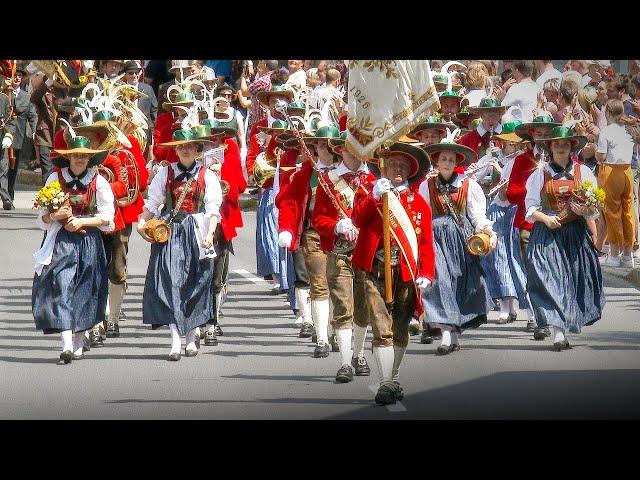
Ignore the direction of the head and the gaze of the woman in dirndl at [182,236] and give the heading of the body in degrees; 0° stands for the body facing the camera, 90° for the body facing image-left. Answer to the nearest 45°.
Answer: approximately 0°

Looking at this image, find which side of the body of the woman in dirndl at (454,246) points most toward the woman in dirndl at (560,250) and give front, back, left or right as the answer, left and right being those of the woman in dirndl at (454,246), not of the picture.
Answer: left

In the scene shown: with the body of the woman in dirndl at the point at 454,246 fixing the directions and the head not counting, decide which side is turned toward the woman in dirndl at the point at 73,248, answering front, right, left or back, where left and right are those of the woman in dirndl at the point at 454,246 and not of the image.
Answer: right

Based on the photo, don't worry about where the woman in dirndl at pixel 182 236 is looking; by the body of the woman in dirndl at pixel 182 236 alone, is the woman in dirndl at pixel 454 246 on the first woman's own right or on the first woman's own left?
on the first woman's own left

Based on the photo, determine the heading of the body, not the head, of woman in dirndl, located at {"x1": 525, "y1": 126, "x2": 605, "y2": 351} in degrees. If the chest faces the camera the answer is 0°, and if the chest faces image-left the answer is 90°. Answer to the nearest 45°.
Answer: approximately 0°
